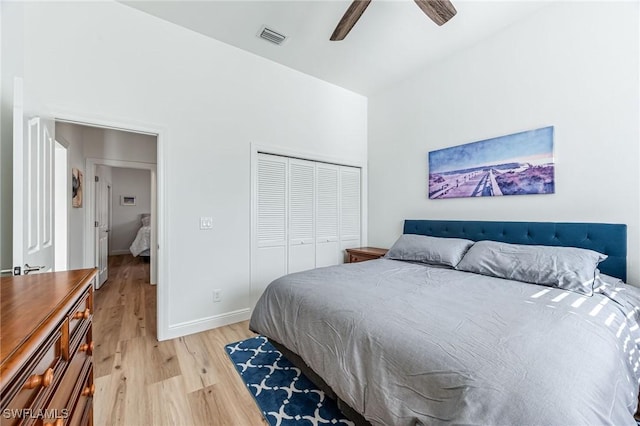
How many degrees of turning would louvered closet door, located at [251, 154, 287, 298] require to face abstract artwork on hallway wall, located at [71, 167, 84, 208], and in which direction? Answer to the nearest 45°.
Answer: approximately 135° to its right

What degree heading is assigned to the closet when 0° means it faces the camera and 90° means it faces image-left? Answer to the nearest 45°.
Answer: approximately 315°

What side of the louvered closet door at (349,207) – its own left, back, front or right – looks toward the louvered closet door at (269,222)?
right

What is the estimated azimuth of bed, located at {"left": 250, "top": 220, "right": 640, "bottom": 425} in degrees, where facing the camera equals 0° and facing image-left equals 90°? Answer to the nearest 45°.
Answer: approximately 45°

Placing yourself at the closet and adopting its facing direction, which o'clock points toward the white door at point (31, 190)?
The white door is roughly at 3 o'clock from the closet.

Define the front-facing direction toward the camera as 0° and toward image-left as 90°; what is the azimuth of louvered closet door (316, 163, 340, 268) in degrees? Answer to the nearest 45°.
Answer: approximately 315°

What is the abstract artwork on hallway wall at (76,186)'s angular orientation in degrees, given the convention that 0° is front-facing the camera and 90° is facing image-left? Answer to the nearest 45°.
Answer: approximately 315°

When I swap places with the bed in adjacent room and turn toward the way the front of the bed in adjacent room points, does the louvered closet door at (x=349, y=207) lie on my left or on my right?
on my left
